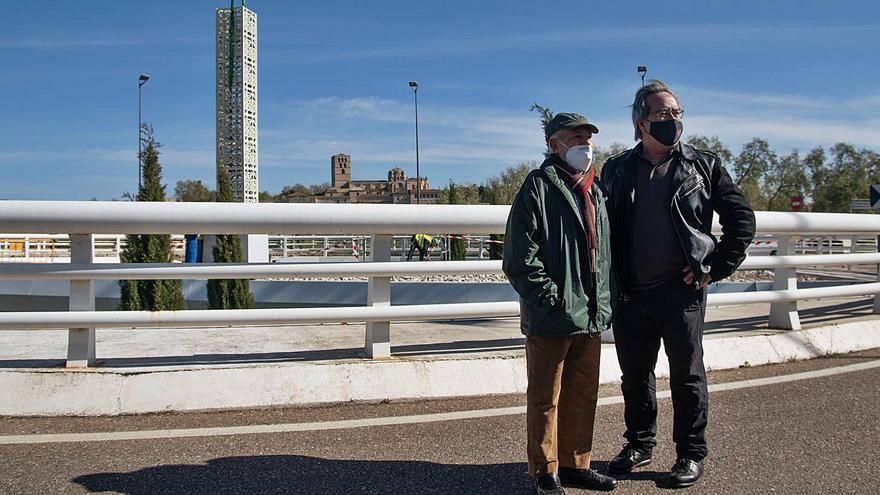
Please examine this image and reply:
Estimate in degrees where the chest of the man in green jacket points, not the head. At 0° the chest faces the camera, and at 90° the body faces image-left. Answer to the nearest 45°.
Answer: approximately 315°

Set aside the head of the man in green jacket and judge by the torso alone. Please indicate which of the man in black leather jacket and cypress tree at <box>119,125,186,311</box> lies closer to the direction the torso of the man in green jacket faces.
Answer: the man in black leather jacket

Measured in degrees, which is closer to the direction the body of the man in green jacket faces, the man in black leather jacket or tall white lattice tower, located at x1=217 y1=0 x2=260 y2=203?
the man in black leather jacket

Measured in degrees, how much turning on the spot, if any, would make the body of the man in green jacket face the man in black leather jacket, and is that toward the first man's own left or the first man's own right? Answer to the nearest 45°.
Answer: approximately 90° to the first man's own left

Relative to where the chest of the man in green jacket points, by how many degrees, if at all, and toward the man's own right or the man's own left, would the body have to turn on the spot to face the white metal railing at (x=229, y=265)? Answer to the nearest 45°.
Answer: approximately 135° to the man's own right

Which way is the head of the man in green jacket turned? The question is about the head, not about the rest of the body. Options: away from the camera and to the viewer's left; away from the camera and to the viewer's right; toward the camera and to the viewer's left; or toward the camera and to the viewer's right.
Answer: toward the camera and to the viewer's right

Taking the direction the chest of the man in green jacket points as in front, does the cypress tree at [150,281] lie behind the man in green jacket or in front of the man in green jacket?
behind

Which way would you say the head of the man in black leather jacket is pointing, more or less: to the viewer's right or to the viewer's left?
to the viewer's right

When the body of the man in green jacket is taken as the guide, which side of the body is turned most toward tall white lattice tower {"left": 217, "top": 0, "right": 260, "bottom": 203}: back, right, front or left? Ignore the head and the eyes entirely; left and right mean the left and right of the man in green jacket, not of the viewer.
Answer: back
